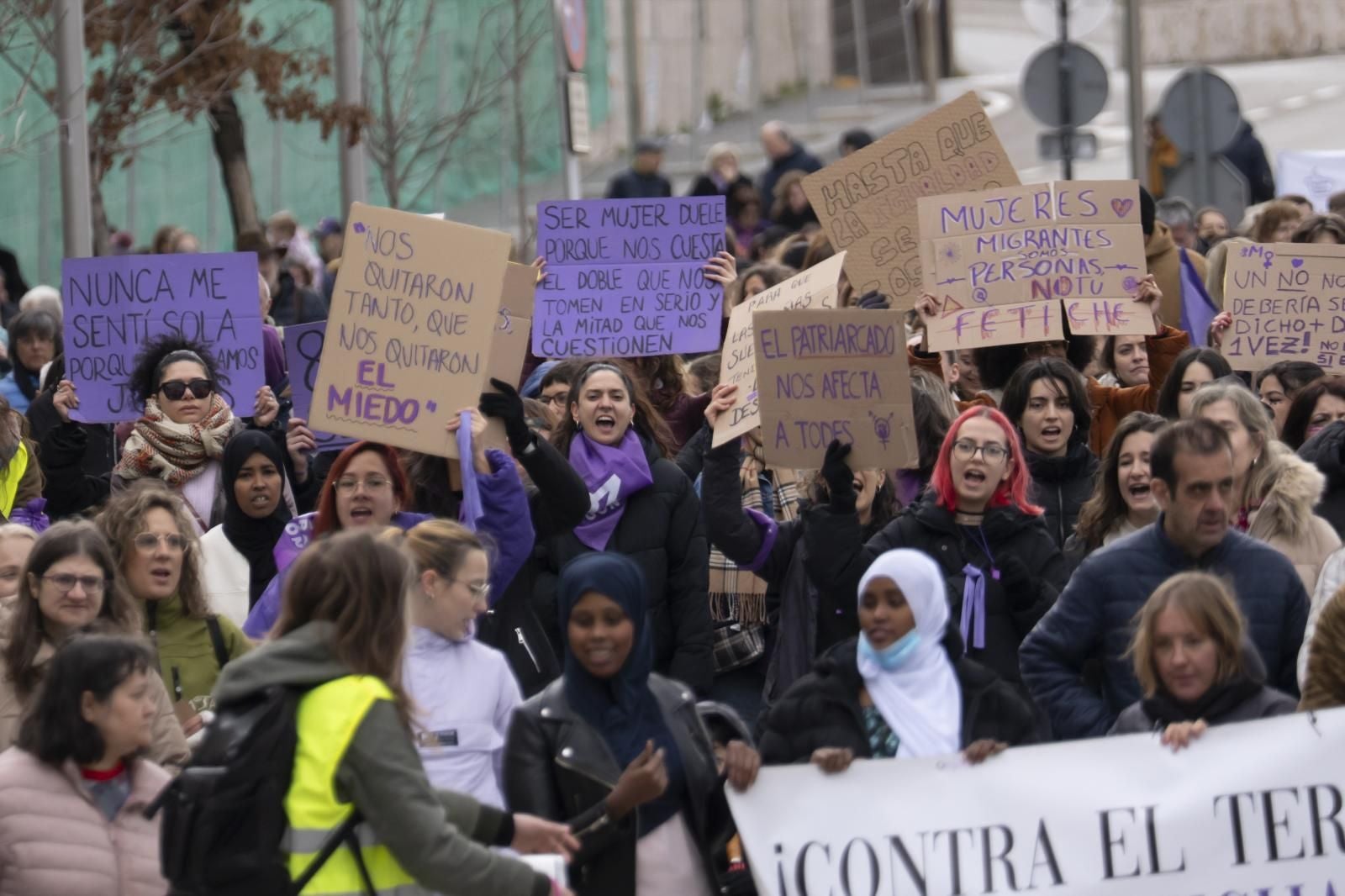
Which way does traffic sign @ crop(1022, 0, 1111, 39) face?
away from the camera

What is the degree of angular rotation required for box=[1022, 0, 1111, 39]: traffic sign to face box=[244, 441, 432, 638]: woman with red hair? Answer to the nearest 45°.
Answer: approximately 180°

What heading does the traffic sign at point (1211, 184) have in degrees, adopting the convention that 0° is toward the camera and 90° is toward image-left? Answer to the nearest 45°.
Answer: approximately 180°

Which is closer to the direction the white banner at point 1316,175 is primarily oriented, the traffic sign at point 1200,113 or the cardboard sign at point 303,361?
the cardboard sign

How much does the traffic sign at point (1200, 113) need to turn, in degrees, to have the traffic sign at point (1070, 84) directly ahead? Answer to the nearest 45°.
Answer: approximately 90° to its left

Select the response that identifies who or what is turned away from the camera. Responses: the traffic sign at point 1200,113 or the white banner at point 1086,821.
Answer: the traffic sign

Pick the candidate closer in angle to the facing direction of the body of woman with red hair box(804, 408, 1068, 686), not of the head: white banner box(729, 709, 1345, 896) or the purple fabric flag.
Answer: the white banner

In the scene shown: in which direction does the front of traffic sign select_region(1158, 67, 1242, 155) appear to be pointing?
away from the camera
